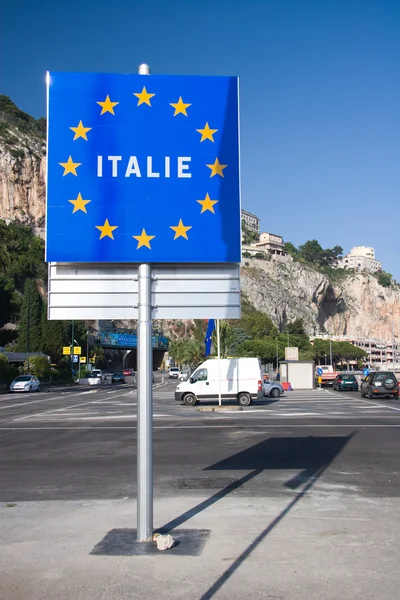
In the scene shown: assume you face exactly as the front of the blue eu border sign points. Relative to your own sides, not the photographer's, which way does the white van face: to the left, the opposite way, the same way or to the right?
to the right

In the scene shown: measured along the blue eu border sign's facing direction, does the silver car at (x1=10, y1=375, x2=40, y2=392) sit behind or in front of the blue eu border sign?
behind

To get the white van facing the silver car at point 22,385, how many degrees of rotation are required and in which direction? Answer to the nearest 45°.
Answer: approximately 45° to its right

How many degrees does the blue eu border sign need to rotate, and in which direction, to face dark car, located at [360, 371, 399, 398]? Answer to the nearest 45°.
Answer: approximately 135° to its left

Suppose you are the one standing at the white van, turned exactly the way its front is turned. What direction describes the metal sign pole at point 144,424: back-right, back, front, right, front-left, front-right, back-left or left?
left

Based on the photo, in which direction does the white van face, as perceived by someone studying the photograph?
facing to the left of the viewer

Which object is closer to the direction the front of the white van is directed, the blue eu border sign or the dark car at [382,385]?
the blue eu border sign

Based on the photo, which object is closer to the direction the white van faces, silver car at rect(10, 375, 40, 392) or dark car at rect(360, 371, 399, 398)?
the silver car

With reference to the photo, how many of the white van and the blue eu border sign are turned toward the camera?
1

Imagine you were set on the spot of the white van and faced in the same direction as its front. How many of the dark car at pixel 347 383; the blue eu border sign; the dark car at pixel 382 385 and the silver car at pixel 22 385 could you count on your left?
1

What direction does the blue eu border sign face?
toward the camera

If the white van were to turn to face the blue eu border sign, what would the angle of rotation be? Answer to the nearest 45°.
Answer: approximately 90° to its left
